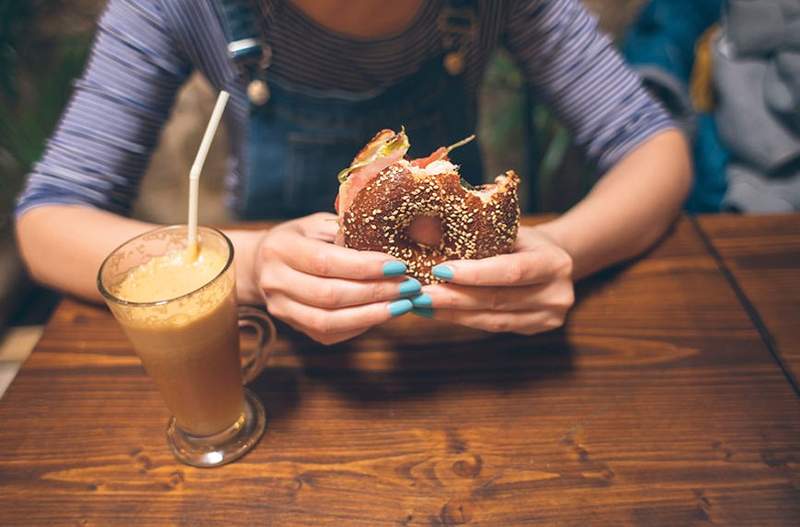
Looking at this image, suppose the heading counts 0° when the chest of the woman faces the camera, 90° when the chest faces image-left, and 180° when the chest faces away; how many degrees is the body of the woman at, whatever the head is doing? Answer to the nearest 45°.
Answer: approximately 0°

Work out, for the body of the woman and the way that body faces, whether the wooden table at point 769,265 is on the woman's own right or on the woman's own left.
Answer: on the woman's own left
